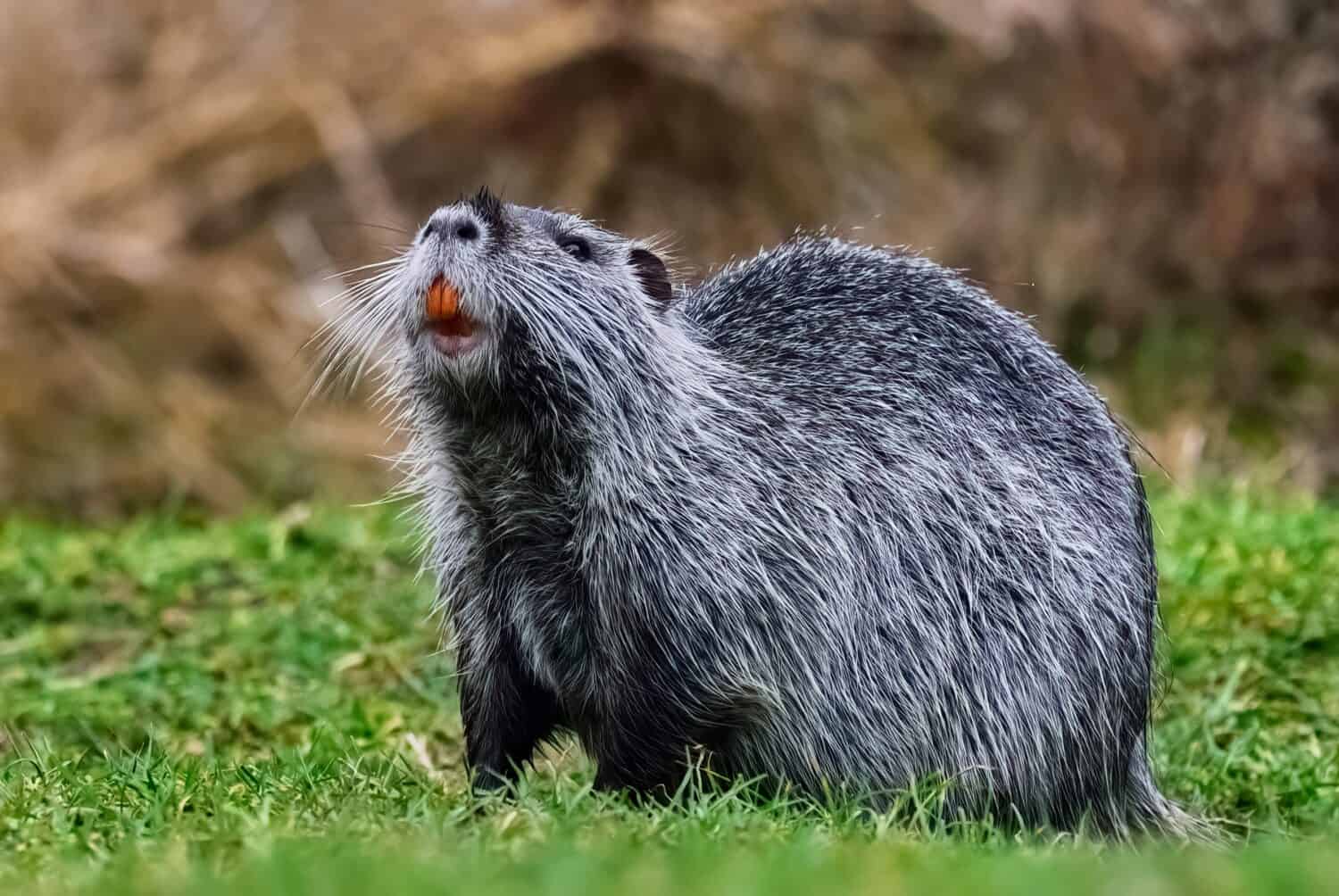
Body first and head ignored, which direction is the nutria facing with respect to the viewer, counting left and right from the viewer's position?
facing the viewer and to the left of the viewer
